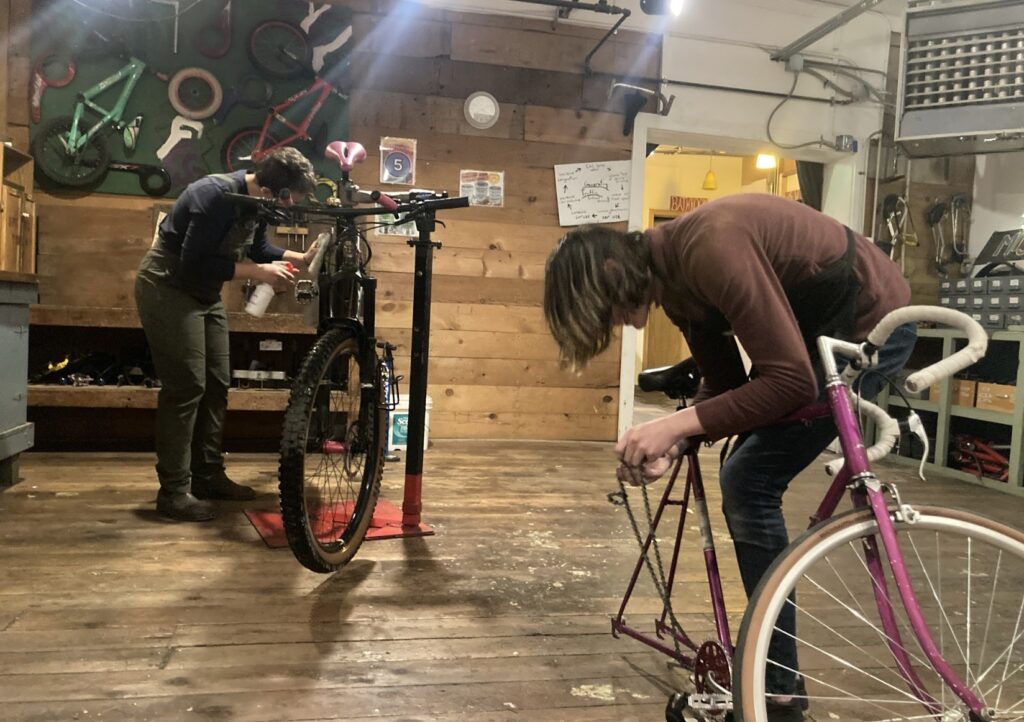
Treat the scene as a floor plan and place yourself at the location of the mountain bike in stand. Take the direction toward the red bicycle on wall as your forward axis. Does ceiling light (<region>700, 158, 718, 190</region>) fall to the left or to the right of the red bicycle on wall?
right

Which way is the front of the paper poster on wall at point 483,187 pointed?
toward the camera

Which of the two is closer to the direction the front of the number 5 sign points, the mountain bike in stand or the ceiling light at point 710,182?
the mountain bike in stand

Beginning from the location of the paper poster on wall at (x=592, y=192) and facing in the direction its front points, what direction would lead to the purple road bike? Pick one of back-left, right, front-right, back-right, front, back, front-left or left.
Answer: front

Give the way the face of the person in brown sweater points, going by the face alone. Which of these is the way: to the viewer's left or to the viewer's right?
to the viewer's left

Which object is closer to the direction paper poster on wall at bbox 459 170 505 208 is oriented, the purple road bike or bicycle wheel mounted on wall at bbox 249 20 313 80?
the purple road bike

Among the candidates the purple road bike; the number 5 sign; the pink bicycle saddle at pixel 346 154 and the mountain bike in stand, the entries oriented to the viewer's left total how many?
0

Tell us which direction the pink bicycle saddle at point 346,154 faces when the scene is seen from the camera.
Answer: facing the viewer

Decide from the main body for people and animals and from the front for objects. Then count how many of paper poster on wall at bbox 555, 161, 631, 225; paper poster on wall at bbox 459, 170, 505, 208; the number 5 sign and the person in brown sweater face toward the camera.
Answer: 3

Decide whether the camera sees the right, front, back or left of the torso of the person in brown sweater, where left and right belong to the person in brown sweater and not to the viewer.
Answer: left

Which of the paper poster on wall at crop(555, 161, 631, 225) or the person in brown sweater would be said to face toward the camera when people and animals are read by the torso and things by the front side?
the paper poster on wall

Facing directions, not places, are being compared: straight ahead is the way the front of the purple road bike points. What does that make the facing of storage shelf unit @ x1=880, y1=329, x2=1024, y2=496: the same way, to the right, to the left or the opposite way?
to the right

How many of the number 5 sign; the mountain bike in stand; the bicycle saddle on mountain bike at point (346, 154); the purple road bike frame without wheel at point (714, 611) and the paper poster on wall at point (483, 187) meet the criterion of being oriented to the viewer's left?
0

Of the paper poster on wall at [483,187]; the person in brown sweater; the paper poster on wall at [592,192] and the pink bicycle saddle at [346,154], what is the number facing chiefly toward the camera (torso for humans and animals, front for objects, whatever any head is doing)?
3
